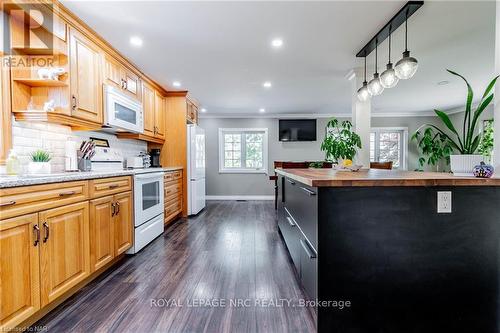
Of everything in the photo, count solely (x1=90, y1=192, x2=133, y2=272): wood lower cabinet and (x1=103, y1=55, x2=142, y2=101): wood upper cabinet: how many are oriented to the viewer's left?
0

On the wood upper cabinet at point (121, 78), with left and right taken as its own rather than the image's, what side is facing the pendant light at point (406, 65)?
front

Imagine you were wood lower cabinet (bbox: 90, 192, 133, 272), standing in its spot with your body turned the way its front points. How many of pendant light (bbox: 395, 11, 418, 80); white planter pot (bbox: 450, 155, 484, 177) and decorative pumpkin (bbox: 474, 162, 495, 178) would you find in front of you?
3

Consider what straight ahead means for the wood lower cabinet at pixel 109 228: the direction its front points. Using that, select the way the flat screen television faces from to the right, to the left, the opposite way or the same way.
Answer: to the right

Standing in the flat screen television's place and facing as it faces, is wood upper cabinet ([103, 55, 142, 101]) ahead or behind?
ahead

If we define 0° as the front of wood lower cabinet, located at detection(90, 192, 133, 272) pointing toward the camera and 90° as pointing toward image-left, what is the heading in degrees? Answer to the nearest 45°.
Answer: approximately 315°

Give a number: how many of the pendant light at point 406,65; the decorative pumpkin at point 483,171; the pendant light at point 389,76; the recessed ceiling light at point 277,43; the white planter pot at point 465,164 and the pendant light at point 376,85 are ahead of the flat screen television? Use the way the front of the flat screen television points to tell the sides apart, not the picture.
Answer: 6

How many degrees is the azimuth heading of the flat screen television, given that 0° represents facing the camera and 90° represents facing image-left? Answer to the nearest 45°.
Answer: approximately 0°

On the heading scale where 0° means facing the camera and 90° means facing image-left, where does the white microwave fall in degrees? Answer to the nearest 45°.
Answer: approximately 315°

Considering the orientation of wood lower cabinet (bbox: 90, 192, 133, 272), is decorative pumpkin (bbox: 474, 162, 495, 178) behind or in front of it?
in front

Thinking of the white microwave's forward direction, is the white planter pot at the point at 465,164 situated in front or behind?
in front

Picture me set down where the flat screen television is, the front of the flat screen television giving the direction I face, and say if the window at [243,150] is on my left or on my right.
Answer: on my right
